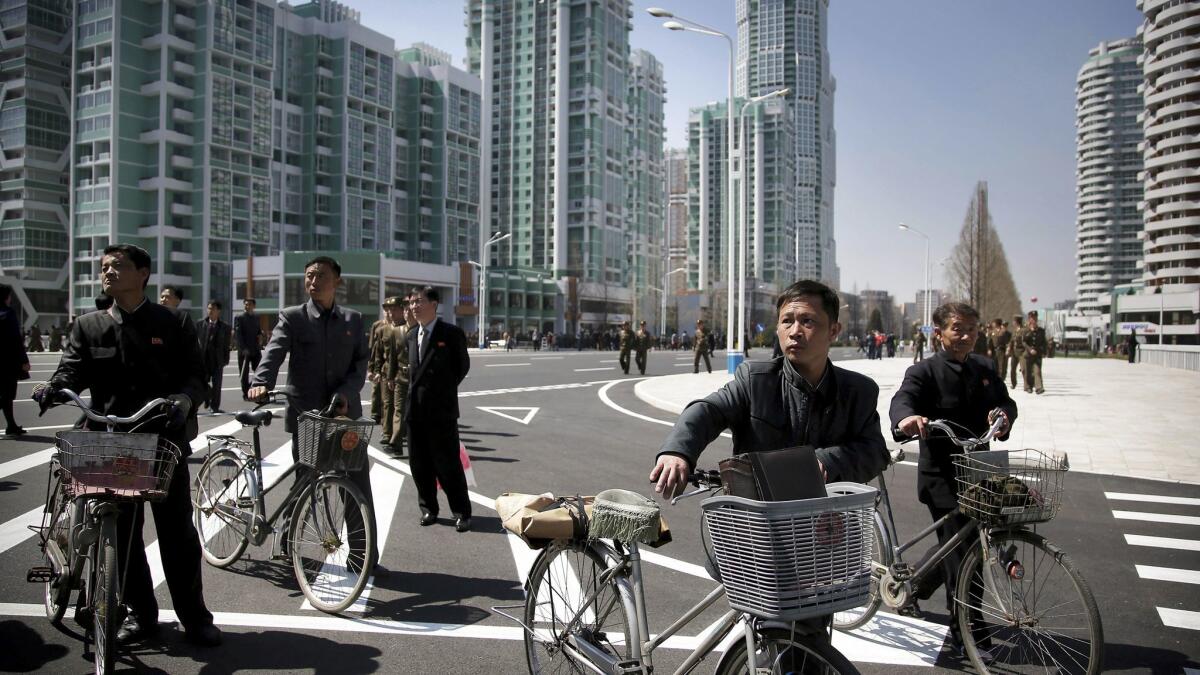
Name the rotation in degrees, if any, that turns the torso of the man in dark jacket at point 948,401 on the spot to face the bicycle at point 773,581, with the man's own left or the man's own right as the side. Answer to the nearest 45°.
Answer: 0° — they already face it

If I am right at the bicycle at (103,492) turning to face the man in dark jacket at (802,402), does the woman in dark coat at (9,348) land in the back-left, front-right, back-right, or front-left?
back-left

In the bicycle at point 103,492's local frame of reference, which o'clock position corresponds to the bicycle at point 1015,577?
the bicycle at point 1015,577 is roughly at 10 o'clock from the bicycle at point 103,492.

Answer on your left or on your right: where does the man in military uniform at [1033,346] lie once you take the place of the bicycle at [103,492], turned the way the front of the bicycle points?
on your left

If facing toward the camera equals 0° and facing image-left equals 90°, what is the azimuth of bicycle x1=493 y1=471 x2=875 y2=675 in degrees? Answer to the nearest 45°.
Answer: approximately 315°

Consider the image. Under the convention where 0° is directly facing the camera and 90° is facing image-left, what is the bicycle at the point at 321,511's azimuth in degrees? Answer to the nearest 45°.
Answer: approximately 315°

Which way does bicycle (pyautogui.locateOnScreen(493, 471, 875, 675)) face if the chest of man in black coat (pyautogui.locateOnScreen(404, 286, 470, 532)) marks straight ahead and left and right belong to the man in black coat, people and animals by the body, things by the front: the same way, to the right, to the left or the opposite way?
to the left
